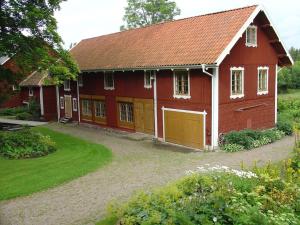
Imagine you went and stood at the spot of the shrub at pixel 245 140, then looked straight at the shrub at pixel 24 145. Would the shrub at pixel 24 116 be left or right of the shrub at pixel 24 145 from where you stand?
right

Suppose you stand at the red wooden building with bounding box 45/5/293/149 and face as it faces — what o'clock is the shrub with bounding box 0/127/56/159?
The shrub is roughly at 1 o'clock from the red wooden building.

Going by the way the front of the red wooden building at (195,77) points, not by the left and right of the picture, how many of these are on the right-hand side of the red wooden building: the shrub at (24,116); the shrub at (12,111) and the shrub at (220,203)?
2

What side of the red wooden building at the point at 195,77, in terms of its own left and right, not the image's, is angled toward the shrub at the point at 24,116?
right

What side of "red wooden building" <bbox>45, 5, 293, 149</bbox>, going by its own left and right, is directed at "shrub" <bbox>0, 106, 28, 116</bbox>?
right

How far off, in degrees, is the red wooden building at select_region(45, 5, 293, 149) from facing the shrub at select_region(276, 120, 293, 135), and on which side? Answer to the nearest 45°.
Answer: approximately 135° to its left

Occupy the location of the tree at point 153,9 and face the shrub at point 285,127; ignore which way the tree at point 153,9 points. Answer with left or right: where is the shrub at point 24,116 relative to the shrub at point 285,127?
right

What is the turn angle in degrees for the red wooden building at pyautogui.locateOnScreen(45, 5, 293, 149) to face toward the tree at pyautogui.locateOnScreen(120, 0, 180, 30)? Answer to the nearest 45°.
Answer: approximately 135° to its right

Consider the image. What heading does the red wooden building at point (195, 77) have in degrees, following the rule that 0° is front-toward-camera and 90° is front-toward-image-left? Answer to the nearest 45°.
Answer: approximately 45°
